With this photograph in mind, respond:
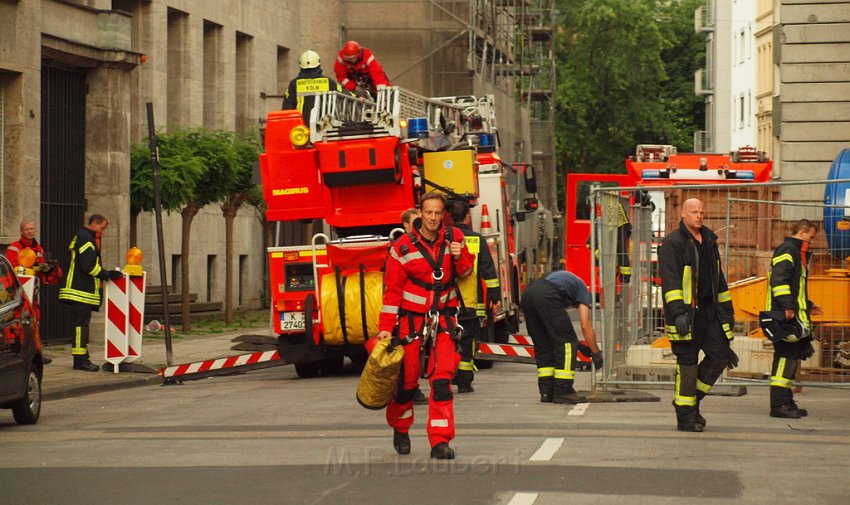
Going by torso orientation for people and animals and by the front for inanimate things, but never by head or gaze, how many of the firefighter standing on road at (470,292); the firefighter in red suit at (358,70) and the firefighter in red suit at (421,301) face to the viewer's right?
0

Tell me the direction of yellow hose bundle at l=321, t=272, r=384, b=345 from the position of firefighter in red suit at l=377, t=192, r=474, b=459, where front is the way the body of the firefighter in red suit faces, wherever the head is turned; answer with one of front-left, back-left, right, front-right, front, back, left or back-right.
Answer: back

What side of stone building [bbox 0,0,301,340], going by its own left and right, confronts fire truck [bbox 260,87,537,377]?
front

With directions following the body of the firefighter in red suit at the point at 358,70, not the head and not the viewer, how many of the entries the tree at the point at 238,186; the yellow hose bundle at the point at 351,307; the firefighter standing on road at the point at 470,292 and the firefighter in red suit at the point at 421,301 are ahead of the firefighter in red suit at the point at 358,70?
3

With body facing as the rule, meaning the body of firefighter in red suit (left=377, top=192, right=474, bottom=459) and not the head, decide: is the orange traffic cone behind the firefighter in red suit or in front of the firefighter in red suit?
behind

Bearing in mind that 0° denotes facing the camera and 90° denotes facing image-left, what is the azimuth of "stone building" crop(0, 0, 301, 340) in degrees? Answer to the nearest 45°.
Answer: approximately 315°

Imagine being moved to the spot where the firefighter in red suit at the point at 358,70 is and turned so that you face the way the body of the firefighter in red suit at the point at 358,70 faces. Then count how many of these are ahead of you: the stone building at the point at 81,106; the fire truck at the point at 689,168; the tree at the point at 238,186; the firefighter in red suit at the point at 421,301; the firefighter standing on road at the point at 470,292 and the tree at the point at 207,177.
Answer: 2

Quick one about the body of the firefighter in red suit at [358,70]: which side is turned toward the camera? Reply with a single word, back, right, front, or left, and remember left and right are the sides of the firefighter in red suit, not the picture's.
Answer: front

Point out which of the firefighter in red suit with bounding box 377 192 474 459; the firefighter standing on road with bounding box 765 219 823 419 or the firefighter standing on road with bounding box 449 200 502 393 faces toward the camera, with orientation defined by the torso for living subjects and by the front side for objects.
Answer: the firefighter in red suit

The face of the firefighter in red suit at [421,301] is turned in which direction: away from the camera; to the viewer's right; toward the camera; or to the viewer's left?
toward the camera
